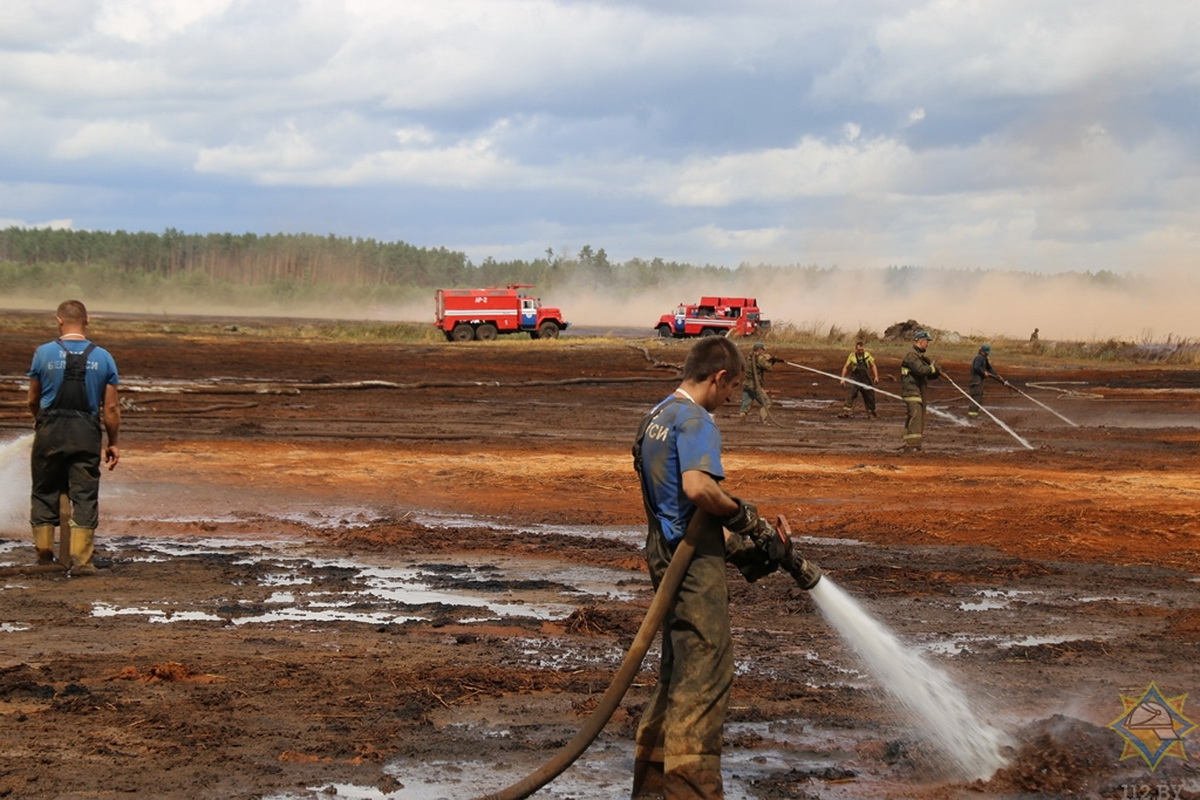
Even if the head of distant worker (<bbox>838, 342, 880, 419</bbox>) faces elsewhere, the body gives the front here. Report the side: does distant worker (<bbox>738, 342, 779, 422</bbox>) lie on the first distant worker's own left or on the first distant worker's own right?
on the first distant worker's own right

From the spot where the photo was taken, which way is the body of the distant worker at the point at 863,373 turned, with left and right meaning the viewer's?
facing the viewer

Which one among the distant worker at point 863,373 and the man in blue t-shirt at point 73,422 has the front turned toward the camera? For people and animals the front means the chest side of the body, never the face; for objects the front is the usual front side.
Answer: the distant worker

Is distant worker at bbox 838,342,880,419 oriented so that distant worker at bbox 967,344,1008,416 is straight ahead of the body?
no

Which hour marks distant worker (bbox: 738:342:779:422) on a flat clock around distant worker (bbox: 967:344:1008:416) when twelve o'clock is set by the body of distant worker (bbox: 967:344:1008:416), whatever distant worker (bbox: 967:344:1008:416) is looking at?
distant worker (bbox: 738:342:779:422) is roughly at 5 o'clock from distant worker (bbox: 967:344:1008:416).

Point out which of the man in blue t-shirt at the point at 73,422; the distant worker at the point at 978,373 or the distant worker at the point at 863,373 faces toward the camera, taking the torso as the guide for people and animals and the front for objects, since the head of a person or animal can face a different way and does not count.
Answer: the distant worker at the point at 863,373

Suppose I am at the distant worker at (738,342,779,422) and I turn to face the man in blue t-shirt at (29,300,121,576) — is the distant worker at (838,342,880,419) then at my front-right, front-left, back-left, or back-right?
back-left

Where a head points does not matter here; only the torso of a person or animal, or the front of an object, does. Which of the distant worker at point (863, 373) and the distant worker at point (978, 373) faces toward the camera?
the distant worker at point (863, 373)

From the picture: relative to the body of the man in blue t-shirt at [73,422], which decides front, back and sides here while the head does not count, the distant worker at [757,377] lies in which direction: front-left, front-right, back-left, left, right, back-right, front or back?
front-right

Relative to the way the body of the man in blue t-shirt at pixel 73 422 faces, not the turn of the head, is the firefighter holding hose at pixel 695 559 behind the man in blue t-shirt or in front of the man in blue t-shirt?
behind

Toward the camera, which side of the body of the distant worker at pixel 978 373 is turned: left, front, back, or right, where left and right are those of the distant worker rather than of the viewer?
right

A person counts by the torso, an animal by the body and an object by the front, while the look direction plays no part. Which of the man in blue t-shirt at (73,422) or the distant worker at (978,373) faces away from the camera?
the man in blue t-shirt

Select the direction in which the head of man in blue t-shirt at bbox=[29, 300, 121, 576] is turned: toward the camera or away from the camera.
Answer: away from the camera

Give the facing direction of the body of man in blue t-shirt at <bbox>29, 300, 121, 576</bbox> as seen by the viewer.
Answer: away from the camera

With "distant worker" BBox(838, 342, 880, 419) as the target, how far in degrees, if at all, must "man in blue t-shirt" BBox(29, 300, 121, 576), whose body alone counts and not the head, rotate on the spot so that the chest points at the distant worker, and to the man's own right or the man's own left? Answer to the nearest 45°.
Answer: approximately 45° to the man's own right

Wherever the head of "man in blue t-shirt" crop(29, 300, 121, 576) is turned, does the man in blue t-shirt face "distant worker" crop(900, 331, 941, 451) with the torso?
no

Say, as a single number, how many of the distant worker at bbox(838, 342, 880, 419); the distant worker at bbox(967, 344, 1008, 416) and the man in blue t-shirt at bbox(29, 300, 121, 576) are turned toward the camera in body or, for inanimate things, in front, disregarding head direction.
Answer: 1
